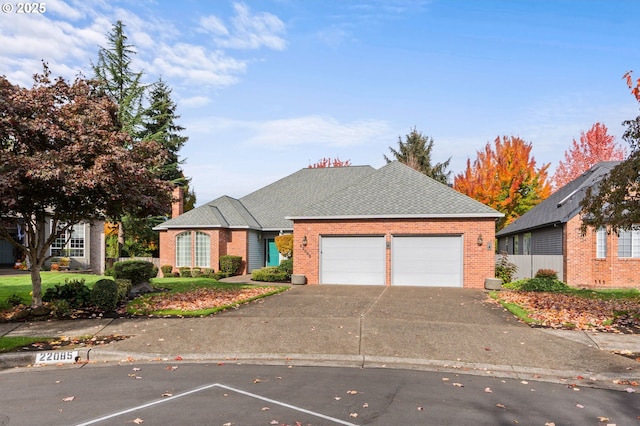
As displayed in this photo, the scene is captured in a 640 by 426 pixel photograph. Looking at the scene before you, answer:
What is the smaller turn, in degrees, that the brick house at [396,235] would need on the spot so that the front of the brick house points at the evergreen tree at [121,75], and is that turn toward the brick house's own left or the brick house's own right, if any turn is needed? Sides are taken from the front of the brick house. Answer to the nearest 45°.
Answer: approximately 135° to the brick house's own right

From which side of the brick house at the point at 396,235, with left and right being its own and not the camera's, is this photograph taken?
front

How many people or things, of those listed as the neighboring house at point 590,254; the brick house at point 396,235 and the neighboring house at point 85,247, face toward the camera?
3

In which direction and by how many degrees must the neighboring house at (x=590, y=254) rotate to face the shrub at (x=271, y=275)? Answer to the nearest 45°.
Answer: approximately 90° to its right

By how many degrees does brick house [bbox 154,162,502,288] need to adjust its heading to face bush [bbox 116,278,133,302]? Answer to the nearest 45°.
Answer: approximately 45° to its right

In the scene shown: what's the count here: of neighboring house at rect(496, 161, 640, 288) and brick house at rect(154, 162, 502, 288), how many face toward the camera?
2

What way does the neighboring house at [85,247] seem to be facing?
toward the camera

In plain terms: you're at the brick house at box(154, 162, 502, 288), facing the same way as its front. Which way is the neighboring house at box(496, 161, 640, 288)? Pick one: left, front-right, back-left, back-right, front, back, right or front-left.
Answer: left

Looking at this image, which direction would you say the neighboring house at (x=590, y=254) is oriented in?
toward the camera

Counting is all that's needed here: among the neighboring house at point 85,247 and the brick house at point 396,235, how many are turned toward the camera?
2

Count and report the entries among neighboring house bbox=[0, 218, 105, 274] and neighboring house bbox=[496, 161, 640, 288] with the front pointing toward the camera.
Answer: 2

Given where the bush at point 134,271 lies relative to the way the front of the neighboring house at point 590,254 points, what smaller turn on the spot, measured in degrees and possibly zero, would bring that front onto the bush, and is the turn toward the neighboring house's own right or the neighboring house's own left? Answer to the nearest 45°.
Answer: approximately 45° to the neighboring house's own right
